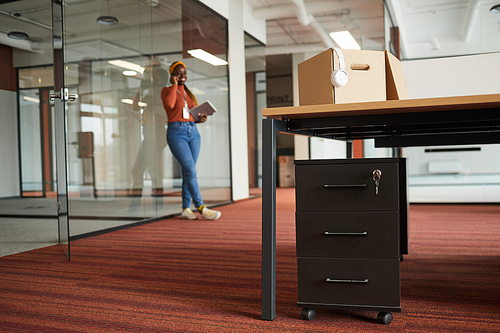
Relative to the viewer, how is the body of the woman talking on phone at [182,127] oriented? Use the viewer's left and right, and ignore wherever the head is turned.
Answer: facing the viewer and to the right of the viewer

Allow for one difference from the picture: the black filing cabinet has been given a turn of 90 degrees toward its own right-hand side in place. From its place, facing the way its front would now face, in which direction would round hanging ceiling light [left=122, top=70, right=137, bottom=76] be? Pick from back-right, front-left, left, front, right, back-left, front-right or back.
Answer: front-right

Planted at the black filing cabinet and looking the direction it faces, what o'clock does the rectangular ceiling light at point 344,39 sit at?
The rectangular ceiling light is roughly at 6 o'clock from the black filing cabinet.

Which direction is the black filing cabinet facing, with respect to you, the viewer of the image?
facing the viewer

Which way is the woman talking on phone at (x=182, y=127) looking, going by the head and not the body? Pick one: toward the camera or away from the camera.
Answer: toward the camera

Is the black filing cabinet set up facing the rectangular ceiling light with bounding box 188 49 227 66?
no

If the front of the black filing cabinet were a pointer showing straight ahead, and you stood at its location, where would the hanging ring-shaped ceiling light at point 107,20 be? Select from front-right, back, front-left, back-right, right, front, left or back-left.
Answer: back-right

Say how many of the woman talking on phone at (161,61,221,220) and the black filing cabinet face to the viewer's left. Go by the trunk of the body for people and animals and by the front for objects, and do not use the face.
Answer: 0
